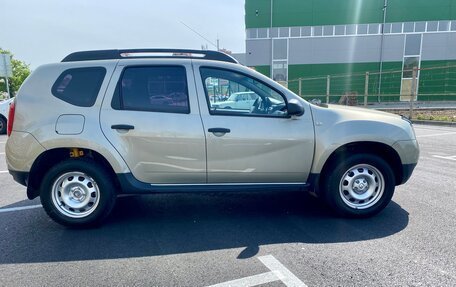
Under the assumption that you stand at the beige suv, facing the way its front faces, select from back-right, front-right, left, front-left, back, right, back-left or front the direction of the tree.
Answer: back-left

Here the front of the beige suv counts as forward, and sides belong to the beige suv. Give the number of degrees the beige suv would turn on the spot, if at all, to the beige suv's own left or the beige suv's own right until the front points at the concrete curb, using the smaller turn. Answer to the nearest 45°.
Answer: approximately 45° to the beige suv's own left

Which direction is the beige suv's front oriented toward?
to the viewer's right

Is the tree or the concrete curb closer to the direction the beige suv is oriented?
the concrete curb

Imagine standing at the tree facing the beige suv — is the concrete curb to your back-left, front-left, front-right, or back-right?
front-left
